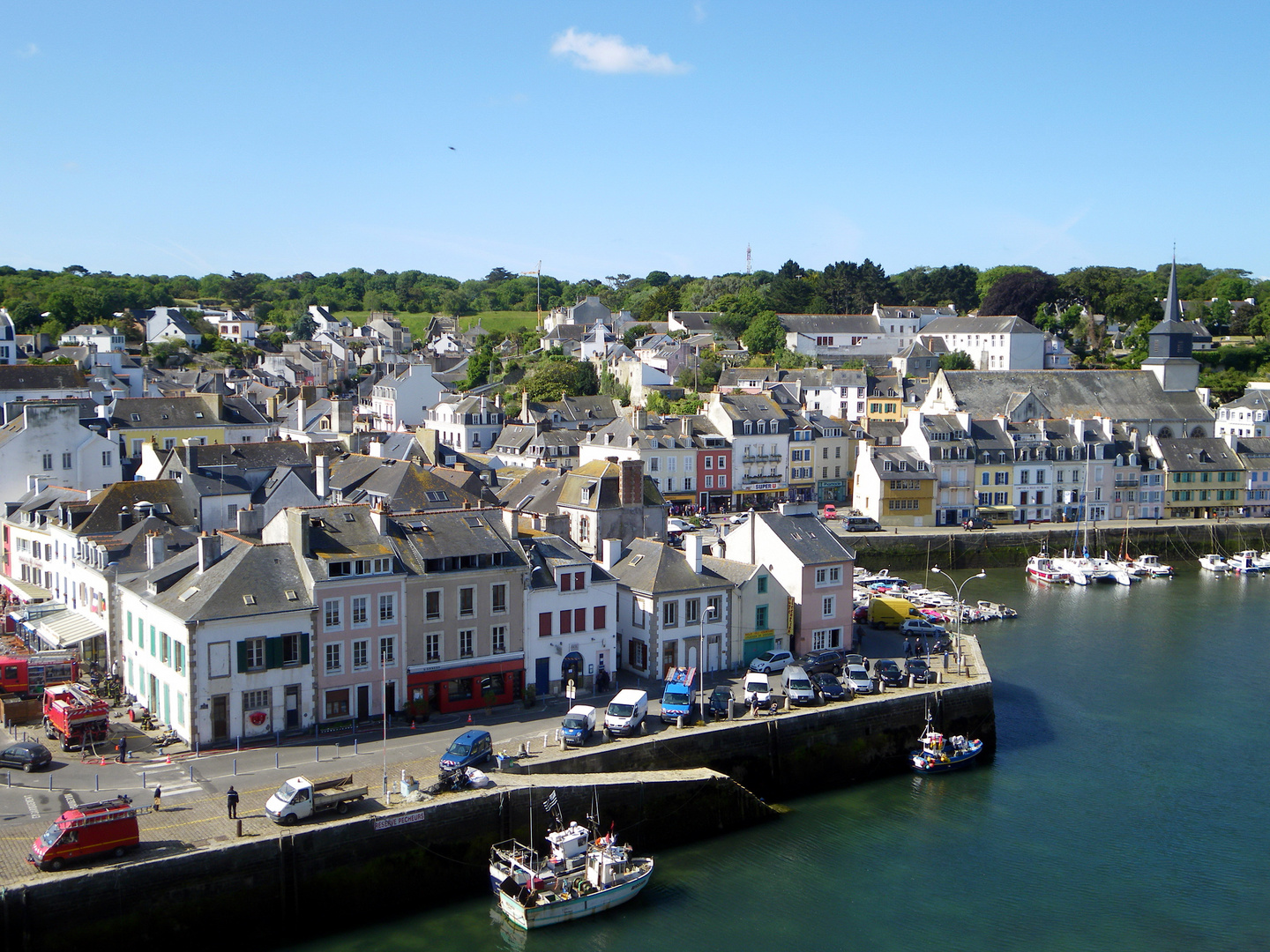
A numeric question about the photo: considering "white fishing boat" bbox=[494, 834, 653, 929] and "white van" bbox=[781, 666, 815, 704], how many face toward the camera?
1

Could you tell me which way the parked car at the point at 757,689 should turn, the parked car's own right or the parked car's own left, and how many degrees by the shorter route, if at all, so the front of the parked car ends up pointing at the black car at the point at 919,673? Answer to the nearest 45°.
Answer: approximately 135° to the parked car's own left

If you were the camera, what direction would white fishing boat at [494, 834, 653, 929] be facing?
facing away from the viewer and to the right of the viewer

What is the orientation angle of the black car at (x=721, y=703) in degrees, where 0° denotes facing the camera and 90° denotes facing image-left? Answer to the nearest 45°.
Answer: approximately 0°

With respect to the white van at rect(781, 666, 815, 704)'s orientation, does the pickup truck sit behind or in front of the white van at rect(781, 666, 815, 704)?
in front

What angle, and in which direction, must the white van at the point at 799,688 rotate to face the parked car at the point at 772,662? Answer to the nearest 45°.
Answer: approximately 180°

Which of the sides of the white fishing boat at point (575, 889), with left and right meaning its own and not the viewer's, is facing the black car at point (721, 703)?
front

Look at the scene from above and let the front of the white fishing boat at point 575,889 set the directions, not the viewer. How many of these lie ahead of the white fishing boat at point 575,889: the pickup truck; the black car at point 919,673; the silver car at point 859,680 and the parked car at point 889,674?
3

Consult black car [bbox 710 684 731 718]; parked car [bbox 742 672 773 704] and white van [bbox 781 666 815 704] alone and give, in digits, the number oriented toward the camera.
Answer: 3

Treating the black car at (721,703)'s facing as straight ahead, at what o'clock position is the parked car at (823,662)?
The parked car is roughly at 7 o'clock from the black car.

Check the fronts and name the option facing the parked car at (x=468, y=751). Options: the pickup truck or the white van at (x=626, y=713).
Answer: the white van

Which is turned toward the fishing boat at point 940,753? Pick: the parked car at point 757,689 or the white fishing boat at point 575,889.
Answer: the white fishing boat
